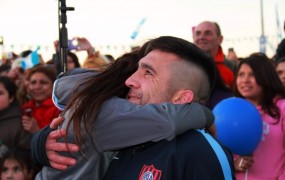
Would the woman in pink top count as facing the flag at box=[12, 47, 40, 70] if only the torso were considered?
no

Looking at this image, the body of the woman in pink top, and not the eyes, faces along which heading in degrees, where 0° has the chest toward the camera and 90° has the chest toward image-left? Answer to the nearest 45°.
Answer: approximately 45°

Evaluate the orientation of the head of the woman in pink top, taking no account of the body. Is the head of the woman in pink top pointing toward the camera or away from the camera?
toward the camera
